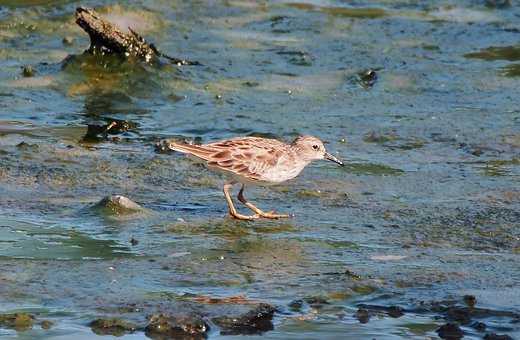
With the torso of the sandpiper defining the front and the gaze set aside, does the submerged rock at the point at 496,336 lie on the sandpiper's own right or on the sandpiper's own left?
on the sandpiper's own right

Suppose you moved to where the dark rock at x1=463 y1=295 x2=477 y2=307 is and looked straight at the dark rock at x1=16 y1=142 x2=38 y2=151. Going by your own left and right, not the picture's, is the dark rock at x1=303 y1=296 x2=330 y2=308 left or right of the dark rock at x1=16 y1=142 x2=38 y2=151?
left

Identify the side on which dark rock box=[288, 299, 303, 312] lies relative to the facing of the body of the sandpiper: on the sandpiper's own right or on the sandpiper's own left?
on the sandpiper's own right

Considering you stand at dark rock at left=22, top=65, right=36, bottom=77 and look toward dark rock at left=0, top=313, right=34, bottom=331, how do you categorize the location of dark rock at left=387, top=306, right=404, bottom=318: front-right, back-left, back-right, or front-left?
front-left

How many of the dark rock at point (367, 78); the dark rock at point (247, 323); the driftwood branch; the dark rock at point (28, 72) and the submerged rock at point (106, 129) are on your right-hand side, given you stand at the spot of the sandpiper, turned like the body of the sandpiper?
1

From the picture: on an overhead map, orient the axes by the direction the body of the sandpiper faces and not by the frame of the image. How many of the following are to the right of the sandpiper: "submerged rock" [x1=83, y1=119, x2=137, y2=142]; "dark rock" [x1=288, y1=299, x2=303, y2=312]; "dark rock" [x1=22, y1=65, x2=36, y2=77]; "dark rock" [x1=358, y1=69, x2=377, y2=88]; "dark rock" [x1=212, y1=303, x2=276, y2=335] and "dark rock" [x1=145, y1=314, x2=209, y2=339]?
3

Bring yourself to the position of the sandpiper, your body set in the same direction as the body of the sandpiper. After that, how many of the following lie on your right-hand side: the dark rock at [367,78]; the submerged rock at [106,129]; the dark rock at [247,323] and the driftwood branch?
1

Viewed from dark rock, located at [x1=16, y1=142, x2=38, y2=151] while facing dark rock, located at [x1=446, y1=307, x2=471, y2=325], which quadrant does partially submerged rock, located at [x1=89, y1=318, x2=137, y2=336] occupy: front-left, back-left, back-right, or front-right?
front-right

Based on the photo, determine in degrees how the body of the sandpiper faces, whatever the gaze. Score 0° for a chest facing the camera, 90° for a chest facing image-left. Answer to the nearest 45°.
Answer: approximately 270°

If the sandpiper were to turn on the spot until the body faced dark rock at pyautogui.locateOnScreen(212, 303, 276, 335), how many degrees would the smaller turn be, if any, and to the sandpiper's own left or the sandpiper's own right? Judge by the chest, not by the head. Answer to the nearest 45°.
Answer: approximately 90° to the sandpiper's own right

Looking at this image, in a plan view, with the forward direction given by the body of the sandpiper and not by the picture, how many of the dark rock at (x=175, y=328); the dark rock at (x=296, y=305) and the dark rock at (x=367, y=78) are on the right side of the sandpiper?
2

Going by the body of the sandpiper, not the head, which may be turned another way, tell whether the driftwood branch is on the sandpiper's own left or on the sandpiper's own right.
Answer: on the sandpiper's own left
